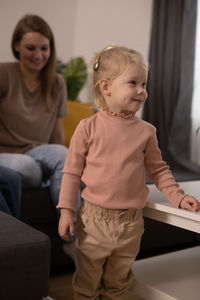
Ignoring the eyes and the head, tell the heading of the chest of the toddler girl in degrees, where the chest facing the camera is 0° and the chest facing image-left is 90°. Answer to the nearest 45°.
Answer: approximately 315°

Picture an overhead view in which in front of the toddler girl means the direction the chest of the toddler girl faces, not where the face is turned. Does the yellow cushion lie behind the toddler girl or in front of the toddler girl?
behind

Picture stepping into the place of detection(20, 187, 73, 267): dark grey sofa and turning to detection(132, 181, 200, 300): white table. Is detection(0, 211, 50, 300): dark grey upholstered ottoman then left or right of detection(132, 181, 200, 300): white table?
right

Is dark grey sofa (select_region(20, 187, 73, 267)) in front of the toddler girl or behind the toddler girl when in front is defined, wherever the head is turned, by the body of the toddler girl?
behind
